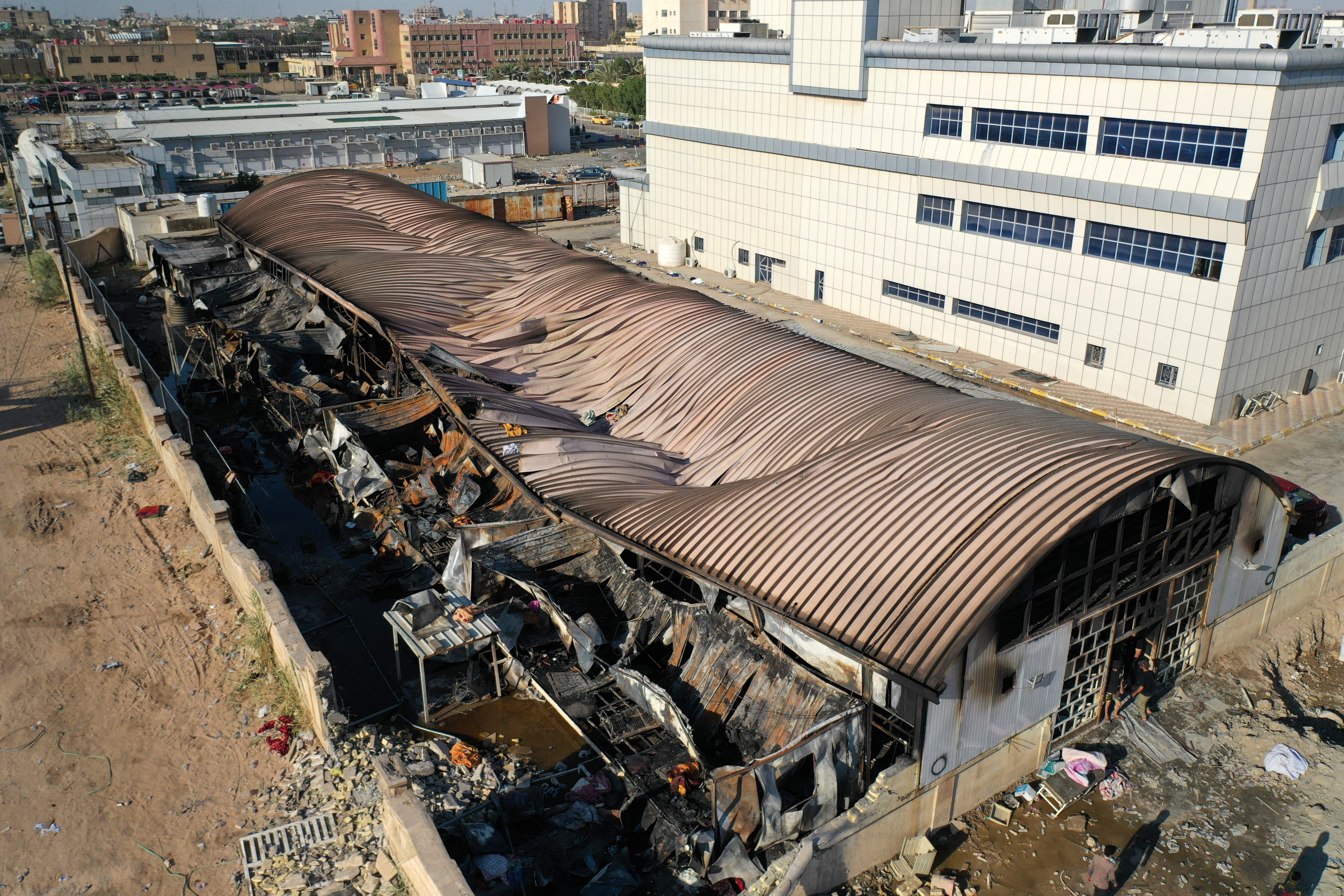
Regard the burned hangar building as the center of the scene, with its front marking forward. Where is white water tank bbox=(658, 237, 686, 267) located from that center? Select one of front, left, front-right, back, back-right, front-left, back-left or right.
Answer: back-left

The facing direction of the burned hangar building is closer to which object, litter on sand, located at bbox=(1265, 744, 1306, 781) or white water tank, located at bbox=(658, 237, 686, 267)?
the litter on sand

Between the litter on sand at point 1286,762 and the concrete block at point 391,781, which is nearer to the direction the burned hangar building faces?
the litter on sand

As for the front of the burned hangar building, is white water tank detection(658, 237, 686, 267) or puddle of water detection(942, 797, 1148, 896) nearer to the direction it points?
the puddle of water

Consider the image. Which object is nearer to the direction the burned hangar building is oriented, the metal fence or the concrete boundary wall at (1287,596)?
the concrete boundary wall

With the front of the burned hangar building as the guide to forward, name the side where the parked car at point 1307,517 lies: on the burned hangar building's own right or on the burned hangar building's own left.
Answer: on the burned hangar building's own left

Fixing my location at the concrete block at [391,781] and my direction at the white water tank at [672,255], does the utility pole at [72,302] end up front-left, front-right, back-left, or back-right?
front-left

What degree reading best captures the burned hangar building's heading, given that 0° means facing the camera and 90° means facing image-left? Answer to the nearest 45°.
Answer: approximately 315°

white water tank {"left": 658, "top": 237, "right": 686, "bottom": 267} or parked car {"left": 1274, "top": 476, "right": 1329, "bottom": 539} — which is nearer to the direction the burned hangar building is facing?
the parked car

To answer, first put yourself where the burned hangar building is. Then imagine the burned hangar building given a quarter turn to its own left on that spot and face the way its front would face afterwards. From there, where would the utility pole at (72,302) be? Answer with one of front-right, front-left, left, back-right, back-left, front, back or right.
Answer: left

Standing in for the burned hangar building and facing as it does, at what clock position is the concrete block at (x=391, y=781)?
The concrete block is roughly at 3 o'clock from the burned hangar building.

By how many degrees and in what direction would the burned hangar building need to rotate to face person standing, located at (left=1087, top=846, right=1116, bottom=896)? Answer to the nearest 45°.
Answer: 0° — it already faces them

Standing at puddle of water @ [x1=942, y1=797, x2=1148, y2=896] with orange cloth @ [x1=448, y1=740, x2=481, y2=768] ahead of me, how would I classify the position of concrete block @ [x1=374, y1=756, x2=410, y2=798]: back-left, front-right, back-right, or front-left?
front-left

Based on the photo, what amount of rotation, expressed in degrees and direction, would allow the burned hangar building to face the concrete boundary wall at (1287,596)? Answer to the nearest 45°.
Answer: approximately 45° to its left

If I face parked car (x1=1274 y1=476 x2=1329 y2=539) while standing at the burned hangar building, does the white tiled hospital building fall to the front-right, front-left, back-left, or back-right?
front-left

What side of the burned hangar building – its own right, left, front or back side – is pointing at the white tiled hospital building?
left

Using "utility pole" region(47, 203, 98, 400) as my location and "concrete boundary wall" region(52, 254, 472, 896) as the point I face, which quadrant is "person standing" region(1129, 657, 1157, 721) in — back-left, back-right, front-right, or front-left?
front-left

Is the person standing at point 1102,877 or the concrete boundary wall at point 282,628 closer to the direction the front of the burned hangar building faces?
the person standing

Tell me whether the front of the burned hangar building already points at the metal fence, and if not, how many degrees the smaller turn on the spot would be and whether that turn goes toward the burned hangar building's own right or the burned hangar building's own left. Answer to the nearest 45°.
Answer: approximately 180°
